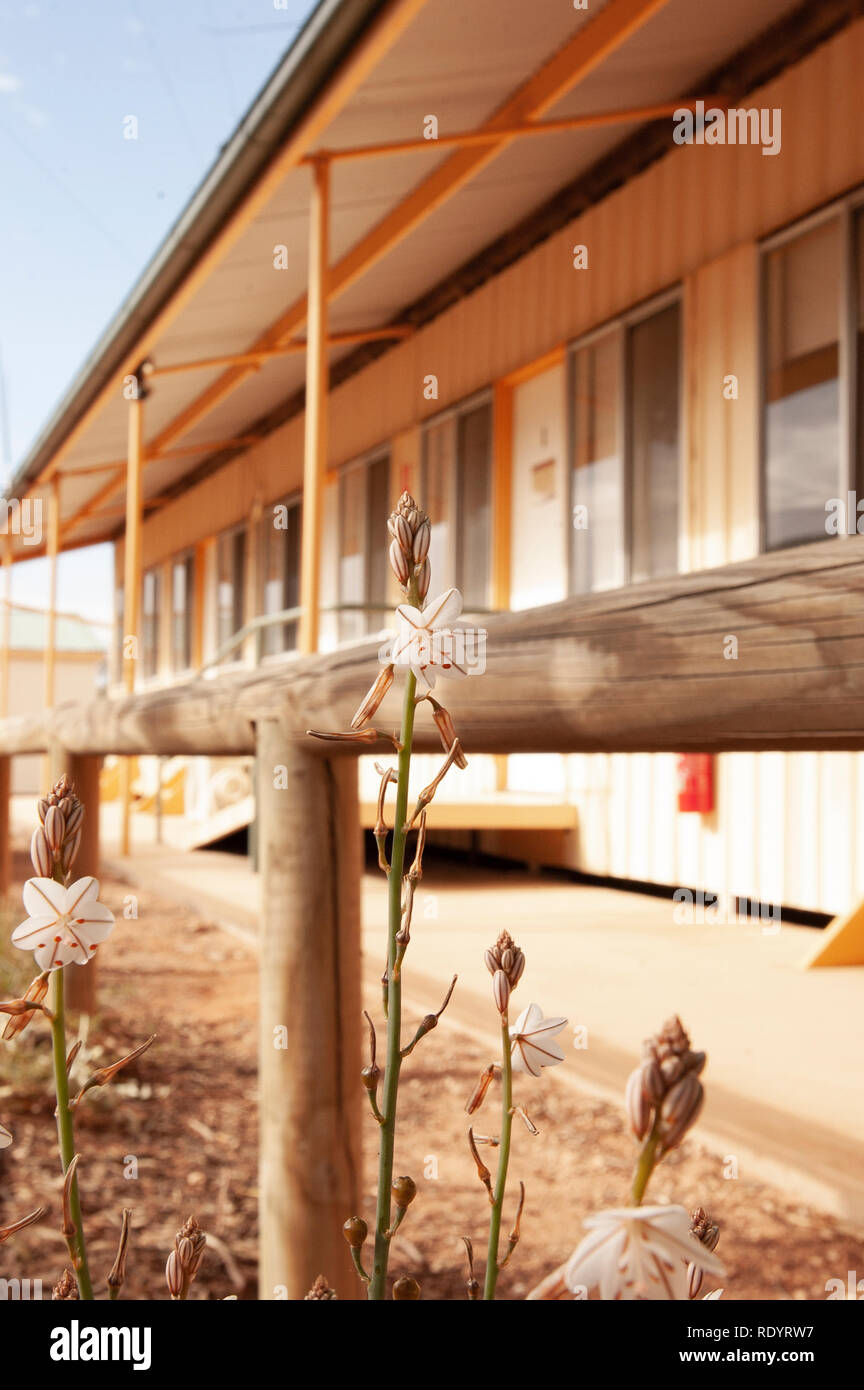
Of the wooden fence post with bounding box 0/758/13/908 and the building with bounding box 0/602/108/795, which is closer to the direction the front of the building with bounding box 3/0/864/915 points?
the wooden fence post

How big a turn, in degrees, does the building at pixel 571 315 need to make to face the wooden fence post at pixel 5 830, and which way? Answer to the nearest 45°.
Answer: approximately 45° to its right

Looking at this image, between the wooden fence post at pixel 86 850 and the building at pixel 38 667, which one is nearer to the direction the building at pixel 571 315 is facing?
the wooden fence post

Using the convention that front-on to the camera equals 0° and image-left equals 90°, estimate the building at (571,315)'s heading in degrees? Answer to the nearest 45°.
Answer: approximately 45°

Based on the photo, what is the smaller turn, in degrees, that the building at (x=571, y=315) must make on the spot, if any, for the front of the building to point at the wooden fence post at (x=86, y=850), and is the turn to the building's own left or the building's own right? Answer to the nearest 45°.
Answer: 0° — it already faces it
